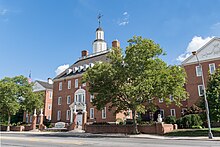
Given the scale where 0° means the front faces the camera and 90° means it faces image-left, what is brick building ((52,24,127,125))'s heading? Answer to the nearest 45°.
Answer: approximately 45°

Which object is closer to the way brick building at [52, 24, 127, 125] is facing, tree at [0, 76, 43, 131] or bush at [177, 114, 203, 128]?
the tree

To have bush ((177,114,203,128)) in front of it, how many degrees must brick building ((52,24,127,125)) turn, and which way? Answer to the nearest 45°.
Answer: approximately 90° to its left

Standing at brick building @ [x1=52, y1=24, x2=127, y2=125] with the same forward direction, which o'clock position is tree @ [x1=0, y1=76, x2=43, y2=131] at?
The tree is roughly at 1 o'clock from the brick building.

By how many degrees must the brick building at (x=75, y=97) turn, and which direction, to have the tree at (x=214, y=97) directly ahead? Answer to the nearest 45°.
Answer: approximately 90° to its left

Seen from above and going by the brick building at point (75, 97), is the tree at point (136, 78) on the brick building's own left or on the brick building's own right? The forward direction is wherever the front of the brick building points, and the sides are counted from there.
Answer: on the brick building's own left
